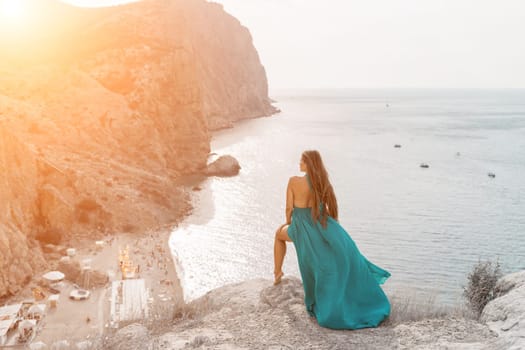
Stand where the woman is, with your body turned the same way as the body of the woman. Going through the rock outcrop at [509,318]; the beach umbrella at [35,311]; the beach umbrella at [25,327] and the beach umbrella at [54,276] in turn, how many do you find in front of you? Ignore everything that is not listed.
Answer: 3

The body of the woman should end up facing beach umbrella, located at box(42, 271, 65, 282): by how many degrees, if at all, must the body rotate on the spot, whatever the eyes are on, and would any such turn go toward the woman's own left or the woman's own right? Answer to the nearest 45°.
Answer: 0° — they already face it

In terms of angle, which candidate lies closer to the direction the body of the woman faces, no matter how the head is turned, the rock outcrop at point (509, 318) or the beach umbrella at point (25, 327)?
the beach umbrella

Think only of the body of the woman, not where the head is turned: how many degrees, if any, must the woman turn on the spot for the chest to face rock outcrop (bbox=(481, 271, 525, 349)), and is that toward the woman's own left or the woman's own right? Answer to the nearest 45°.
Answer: approximately 135° to the woman's own right

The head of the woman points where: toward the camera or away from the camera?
away from the camera

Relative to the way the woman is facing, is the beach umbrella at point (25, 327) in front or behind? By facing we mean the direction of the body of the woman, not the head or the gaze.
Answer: in front

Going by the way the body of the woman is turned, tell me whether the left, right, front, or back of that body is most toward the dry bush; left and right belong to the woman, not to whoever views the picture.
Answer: right

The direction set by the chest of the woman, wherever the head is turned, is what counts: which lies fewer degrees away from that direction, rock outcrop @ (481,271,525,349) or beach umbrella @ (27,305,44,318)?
the beach umbrella

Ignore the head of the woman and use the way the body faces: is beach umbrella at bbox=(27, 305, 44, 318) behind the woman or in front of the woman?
in front

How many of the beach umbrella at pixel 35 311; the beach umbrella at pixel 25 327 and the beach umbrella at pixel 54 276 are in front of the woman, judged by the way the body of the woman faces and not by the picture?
3

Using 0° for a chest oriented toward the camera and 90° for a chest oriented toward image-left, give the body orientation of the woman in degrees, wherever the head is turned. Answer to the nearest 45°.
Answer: approximately 135°
